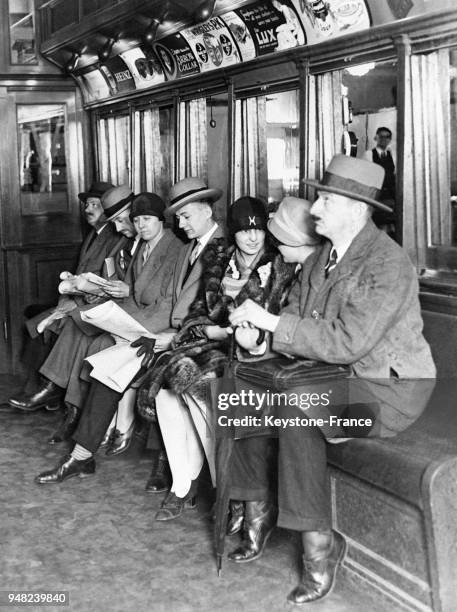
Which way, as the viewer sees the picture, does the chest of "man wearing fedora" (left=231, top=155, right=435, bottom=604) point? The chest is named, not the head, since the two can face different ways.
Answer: to the viewer's left

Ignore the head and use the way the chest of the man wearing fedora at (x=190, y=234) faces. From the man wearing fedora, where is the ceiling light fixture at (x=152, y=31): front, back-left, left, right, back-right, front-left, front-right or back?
back-right

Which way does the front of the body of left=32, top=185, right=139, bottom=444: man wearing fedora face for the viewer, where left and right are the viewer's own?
facing the viewer and to the left of the viewer

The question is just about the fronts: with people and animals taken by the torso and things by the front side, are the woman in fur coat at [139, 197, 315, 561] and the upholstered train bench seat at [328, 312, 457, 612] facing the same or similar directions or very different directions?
same or similar directions

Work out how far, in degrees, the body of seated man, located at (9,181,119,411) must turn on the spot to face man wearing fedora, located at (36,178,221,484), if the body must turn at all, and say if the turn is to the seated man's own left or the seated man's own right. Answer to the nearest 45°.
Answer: approximately 45° to the seated man's own left

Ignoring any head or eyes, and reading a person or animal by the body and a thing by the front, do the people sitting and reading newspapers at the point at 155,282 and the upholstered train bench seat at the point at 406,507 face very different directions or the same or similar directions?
same or similar directions

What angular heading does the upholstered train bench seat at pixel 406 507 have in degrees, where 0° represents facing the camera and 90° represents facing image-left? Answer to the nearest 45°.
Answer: approximately 45°

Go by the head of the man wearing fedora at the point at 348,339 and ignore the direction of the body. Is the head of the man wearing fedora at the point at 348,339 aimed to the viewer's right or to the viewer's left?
to the viewer's left
